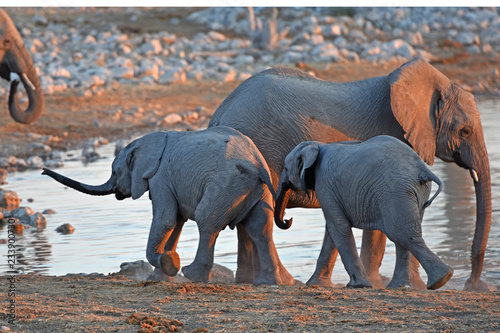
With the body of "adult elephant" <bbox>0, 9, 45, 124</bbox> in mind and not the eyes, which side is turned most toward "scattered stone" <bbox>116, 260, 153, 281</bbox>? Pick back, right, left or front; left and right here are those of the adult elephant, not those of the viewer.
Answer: right

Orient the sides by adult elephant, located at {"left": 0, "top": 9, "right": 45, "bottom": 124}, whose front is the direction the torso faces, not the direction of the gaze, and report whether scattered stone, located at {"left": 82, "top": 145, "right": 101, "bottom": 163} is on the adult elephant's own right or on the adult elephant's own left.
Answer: on the adult elephant's own left

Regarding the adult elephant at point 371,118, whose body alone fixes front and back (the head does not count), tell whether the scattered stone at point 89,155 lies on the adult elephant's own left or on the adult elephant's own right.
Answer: on the adult elephant's own left

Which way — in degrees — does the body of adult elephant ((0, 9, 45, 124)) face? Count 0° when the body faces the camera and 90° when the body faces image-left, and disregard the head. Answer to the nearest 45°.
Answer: approximately 270°

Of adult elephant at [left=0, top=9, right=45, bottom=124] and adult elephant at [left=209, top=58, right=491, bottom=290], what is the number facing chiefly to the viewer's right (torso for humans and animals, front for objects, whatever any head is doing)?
2

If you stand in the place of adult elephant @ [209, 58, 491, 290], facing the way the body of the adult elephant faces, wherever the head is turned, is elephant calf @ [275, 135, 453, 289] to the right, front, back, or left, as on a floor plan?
right

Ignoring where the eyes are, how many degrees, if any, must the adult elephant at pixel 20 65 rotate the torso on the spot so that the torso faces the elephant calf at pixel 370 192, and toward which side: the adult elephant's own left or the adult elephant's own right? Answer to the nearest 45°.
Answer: approximately 45° to the adult elephant's own right

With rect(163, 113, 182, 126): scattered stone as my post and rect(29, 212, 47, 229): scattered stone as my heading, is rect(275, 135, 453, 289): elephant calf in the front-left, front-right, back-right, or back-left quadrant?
front-left

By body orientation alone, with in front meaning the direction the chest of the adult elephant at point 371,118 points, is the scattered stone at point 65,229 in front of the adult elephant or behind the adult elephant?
behind

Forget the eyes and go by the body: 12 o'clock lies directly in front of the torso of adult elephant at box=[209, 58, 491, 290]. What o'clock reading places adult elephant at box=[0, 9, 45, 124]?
adult elephant at box=[0, 9, 45, 124] is roughly at 7 o'clock from adult elephant at box=[209, 58, 491, 290].

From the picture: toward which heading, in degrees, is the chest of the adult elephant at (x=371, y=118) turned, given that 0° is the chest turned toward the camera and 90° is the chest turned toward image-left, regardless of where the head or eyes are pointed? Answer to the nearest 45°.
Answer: approximately 270°
